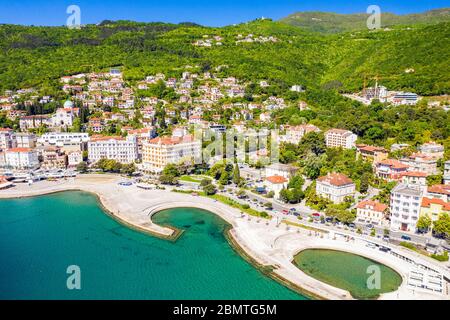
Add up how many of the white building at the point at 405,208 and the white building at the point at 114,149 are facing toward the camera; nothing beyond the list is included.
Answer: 2

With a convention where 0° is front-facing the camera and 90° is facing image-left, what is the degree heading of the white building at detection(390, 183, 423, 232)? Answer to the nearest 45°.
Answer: approximately 0°

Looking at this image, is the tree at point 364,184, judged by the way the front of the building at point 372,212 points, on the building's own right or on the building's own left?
on the building's own right

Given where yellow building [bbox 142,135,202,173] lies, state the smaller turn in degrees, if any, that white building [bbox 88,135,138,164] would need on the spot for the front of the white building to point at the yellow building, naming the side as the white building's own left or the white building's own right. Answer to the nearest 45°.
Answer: approximately 45° to the white building's own left

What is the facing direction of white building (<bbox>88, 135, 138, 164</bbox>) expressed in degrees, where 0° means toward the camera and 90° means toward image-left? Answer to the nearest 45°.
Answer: approximately 0°

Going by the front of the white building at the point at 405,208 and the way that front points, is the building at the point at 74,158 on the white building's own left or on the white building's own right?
on the white building's own right

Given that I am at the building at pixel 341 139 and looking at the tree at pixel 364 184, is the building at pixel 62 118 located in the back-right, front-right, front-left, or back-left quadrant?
back-right

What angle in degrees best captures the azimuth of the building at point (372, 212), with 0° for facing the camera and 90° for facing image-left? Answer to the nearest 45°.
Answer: approximately 45°
